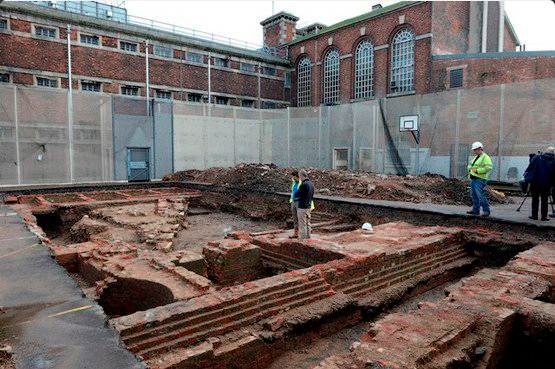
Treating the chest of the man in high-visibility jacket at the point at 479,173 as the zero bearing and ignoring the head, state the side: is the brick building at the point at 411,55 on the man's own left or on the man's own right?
on the man's own right

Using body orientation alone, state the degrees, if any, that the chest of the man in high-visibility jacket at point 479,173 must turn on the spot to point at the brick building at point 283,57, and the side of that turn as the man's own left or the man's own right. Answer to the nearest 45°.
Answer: approximately 90° to the man's own right

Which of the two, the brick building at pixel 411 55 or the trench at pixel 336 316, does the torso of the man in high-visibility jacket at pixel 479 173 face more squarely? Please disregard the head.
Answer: the trench

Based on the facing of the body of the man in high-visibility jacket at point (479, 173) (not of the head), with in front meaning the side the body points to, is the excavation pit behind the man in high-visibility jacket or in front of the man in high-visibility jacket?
in front

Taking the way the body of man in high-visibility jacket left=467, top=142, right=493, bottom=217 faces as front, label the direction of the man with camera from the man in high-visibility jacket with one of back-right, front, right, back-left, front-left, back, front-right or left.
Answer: back-left

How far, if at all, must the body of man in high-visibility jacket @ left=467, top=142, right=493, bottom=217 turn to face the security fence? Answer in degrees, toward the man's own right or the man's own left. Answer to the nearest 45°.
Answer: approximately 90° to the man's own right

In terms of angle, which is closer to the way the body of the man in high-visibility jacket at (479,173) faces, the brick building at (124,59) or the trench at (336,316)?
the trench

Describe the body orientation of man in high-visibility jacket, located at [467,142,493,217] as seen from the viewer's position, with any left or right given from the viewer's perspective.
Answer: facing the viewer and to the left of the viewer

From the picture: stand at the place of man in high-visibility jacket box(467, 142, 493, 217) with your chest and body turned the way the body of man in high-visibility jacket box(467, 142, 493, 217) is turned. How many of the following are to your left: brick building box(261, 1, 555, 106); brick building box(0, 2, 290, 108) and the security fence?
0

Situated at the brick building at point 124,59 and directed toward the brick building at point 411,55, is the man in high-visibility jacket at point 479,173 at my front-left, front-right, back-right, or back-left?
front-right

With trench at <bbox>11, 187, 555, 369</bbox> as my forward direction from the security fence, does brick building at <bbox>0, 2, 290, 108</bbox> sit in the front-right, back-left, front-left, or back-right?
back-right

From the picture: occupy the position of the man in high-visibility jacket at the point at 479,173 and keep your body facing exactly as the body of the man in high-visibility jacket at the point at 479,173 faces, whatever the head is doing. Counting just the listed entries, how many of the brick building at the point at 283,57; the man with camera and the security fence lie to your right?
2

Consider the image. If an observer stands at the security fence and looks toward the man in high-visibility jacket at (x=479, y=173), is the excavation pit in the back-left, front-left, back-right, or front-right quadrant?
front-right
